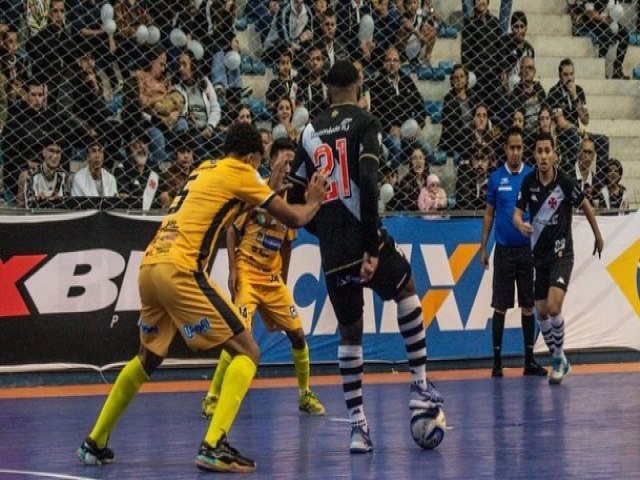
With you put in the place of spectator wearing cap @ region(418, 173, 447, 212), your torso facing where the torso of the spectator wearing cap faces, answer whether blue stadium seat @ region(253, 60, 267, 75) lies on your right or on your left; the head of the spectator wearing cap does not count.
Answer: on your right

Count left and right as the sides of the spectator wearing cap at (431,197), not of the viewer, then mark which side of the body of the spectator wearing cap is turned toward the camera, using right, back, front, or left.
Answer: front

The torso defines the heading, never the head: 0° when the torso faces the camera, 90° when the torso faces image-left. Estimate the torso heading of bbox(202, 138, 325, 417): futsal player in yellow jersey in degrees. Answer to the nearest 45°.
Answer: approximately 315°

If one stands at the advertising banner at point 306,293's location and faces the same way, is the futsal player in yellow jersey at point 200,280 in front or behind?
in front

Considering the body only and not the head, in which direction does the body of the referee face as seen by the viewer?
toward the camera

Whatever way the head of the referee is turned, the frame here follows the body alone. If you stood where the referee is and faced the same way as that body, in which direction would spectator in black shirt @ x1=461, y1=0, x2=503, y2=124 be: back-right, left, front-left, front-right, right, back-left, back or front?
back

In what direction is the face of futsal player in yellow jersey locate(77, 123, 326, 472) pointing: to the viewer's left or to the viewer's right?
to the viewer's right

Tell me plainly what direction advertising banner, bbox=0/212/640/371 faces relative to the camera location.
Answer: facing the viewer

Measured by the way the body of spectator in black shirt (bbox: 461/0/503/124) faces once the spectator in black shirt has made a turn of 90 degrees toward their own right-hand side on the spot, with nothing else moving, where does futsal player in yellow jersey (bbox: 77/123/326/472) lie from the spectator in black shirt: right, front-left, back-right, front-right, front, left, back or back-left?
left
